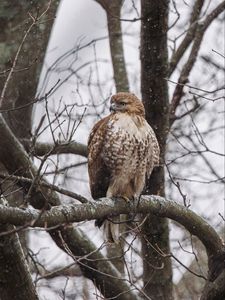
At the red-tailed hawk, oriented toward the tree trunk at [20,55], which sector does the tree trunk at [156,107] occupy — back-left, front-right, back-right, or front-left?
back-right

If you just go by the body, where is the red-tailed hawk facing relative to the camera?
toward the camera
